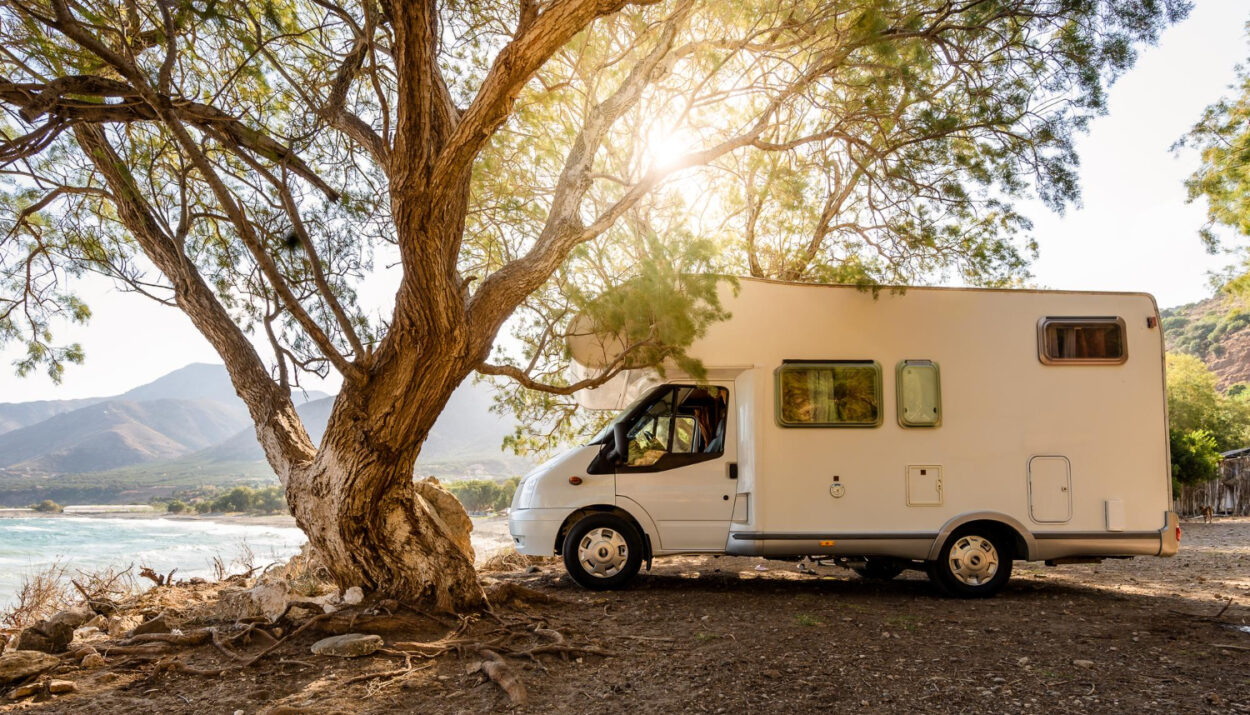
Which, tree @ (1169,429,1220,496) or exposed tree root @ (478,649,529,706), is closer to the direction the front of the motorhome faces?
the exposed tree root

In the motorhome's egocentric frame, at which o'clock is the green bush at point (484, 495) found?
The green bush is roughly at 2 o'clock from the motorhome.

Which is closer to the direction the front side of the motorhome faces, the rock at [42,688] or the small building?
the rock

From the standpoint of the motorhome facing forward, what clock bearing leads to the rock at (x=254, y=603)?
The rock is roughly at 11 o'clock from the motorhome.

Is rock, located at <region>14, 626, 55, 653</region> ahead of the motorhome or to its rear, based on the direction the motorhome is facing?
ahead

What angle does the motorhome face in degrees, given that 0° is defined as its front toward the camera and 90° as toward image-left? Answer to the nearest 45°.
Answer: approximately 90°

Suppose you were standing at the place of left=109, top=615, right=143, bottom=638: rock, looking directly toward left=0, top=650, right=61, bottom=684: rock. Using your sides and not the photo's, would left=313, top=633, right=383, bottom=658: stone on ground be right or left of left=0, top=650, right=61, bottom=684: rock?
left

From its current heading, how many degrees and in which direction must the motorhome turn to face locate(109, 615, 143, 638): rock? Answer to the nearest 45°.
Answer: approximately 45° to its left

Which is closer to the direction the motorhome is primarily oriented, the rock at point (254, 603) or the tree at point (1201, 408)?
the rock

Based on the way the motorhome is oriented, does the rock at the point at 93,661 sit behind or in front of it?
in front

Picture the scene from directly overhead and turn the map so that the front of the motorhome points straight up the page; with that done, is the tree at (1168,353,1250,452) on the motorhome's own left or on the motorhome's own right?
on the motorhome's own right
